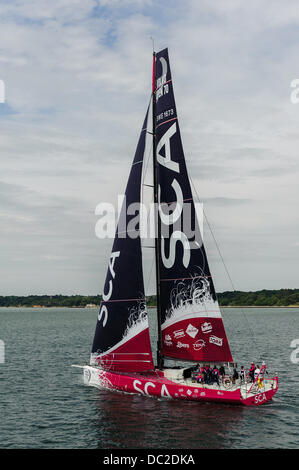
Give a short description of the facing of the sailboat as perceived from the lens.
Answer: facing away from the viewer and to the left of the viewer
